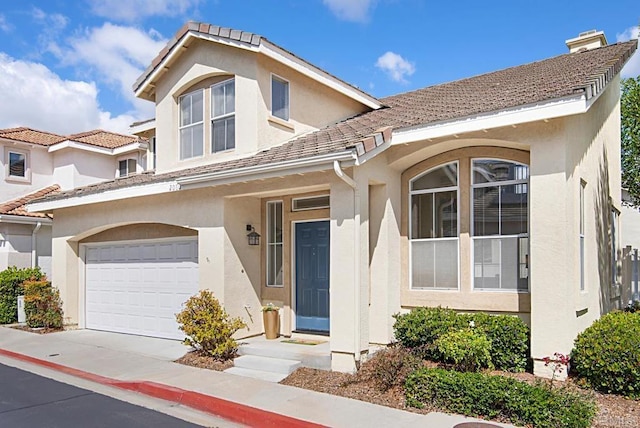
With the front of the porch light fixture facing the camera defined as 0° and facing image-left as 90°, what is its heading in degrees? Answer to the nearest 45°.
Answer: approximately 315°

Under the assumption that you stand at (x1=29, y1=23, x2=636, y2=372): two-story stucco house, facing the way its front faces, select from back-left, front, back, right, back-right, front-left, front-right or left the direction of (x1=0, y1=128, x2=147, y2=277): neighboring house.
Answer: right

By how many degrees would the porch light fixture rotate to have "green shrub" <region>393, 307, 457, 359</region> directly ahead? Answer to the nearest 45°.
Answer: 0° — it already faces it

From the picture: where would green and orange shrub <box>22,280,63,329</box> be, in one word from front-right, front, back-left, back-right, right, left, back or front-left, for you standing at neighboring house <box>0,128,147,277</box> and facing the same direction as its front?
front-left

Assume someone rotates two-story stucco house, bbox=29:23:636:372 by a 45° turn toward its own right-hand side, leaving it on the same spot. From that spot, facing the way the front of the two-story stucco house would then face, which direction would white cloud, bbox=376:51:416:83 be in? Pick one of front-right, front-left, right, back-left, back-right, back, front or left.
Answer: right

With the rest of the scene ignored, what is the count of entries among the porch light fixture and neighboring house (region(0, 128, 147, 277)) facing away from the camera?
0

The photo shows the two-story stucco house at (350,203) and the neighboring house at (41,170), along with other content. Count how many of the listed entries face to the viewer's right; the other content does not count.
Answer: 0

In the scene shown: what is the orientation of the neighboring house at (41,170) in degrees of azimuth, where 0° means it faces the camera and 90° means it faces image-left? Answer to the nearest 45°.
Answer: approximately 45°

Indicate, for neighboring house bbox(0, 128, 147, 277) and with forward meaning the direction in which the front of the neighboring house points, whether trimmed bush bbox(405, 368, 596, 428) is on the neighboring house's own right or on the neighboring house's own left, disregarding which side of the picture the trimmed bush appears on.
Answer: on the neighboring house's own left

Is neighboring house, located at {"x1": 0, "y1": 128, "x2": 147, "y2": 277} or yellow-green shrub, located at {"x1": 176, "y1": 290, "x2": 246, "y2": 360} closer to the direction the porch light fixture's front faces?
the yellow-green shrub

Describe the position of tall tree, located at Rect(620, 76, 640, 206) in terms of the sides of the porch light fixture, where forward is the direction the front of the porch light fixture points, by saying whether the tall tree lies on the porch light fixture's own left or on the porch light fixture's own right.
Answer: on the porch light fixture's own left

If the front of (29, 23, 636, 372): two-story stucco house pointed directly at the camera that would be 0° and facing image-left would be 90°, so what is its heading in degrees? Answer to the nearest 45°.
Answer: approximately 45°
